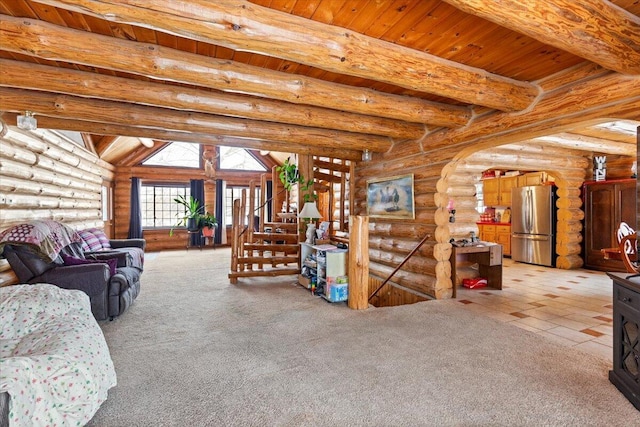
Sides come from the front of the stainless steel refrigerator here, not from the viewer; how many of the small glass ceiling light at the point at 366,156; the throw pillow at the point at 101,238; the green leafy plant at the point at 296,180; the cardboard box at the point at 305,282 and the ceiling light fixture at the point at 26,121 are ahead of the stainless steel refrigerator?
5

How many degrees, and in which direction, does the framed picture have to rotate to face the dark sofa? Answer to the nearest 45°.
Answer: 0° — it already faces it

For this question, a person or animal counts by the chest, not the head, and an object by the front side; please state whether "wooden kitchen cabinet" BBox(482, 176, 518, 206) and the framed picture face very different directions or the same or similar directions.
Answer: same or similar directions

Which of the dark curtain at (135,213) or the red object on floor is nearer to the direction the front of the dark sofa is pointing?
the red object on floor

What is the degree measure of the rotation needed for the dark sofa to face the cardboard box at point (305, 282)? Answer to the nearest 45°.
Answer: approximately 45° to its left

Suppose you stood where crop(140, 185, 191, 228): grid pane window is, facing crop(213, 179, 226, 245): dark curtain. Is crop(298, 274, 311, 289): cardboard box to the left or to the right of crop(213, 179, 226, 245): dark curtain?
right

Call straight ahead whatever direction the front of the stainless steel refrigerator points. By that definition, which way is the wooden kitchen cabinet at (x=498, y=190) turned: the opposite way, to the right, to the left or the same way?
the same way

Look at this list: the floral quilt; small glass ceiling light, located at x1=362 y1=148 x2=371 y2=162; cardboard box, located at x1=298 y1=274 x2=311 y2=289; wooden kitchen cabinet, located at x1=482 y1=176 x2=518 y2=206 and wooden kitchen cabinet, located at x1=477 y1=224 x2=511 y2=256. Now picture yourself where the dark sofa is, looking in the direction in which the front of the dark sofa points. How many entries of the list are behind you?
0

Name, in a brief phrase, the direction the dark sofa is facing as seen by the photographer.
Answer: facing the viewer and to the right of the viewer

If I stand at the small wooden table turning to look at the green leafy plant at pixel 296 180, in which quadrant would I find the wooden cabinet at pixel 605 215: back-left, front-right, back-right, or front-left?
back-right

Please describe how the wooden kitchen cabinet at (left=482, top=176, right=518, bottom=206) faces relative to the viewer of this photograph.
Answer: facing the viewer and to the left of the viewer

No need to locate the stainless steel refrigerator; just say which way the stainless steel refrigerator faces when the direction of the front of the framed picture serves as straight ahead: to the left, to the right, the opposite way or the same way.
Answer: the same way

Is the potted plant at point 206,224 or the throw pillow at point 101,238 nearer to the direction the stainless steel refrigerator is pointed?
the throw pillow

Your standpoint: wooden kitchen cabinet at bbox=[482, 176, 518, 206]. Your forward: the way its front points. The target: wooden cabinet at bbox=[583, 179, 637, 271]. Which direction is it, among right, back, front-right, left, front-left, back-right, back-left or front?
left

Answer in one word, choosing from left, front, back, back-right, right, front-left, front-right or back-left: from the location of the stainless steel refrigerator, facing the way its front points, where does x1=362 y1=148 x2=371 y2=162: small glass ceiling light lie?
front

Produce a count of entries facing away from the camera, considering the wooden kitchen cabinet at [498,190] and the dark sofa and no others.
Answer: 0

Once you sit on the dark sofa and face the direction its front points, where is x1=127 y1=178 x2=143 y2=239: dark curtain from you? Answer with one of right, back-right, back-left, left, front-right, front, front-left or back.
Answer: back-left

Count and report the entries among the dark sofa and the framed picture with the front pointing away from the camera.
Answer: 0

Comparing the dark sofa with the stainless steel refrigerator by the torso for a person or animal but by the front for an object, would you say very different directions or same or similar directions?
very different directions

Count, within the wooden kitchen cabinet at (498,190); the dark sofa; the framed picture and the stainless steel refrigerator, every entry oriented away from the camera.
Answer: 0

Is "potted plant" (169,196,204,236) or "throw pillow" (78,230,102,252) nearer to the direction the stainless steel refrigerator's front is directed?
the throw pillow
